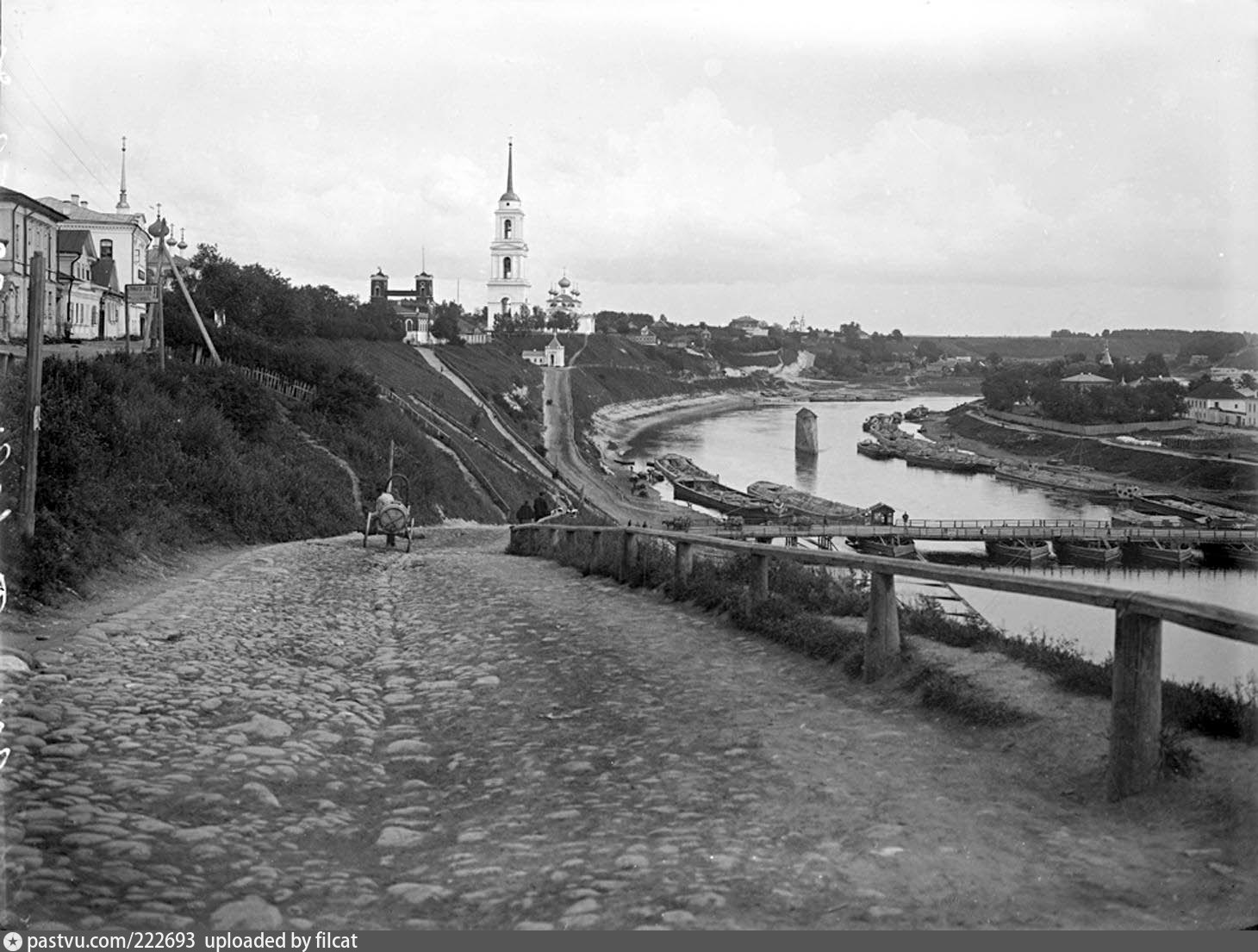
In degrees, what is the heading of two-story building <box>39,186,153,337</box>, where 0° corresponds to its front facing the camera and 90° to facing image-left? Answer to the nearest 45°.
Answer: approximately 315°

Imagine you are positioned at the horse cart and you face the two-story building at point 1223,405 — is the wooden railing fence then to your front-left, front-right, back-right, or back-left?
back-right

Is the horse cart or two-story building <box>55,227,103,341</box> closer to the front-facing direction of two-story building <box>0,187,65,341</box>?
the horse cart
